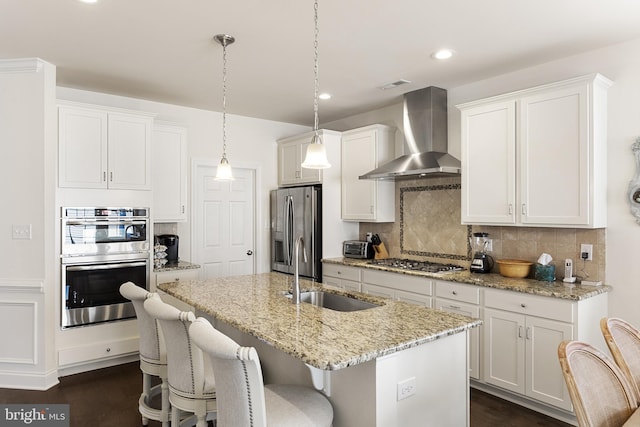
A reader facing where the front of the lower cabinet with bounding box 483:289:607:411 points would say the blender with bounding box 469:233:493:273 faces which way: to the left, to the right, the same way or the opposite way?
the same way

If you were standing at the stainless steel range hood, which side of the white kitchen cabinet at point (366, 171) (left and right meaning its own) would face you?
left

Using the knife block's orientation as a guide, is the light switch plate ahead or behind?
ahead

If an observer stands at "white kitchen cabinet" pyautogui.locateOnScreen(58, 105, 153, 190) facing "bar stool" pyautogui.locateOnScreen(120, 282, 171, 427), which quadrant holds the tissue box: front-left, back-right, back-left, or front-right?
front-left

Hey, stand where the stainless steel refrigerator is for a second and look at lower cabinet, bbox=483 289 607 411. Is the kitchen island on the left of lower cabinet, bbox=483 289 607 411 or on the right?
right

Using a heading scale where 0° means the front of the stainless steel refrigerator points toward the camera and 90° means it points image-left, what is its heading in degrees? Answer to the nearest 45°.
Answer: approximately 45°

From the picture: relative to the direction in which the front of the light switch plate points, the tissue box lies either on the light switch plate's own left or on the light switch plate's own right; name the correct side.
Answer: on the light switch plate's own left

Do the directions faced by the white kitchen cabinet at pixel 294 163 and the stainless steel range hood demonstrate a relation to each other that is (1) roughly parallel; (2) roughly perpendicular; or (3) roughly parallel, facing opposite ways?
roughly parallel

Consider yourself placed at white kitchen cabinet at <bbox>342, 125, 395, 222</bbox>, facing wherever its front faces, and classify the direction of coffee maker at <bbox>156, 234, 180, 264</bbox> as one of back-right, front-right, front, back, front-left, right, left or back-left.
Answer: front-right

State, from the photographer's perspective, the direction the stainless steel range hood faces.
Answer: facing the viewer and to the left of the viewer

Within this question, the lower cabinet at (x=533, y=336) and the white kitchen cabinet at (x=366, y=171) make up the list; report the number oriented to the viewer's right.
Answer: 0

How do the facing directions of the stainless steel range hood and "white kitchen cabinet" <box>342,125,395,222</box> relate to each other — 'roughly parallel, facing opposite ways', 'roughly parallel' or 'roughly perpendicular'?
roughly parallel

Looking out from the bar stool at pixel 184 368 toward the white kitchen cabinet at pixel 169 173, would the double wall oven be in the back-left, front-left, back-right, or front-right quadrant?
front-left

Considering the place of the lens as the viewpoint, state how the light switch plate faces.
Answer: facing the viewer

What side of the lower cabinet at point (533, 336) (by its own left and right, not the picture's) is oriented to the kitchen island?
front

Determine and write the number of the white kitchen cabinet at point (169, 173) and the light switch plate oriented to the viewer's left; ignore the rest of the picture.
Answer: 0

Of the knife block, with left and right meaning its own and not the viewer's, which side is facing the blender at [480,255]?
left

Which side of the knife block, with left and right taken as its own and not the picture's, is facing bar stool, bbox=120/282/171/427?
front
